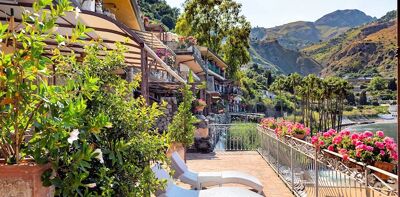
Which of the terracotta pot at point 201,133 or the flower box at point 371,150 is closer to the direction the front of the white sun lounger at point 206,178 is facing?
the flower box

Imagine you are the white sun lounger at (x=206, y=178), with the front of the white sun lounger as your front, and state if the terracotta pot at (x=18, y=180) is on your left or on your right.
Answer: on your right

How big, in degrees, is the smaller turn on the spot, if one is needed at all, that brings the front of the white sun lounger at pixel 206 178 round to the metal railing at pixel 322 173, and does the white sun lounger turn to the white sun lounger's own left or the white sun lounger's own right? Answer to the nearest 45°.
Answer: approximately 45° to the white sun lounger's own right

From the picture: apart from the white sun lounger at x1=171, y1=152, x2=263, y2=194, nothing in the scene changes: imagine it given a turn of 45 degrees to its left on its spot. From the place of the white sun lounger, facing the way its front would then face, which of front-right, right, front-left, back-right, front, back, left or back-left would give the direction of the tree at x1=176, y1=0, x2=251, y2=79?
front-left

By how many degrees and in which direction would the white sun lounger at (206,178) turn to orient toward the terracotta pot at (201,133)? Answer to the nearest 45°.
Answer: approximately 90° to its left

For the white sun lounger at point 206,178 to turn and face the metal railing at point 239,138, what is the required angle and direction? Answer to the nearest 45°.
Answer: approximately 90° to its left

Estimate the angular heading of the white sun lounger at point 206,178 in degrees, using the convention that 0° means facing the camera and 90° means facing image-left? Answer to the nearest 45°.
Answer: approximately 270°
